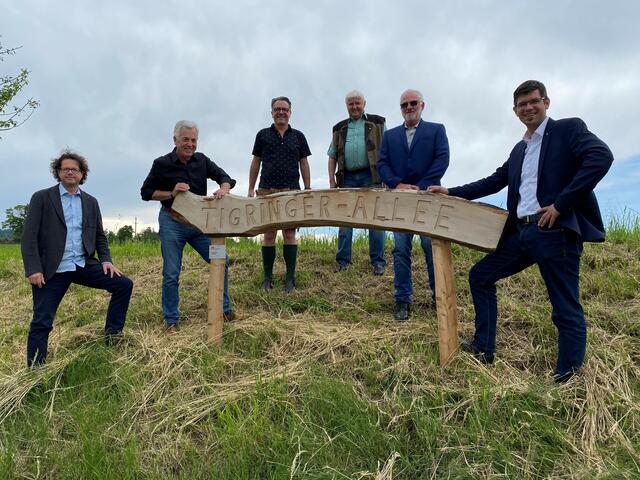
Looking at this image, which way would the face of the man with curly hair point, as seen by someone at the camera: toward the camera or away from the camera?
toward the camera

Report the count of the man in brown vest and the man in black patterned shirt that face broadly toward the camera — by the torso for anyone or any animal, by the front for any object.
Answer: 2

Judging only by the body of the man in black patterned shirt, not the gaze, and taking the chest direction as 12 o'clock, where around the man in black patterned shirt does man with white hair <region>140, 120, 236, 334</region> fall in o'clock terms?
The man with white hair is roughly at 2 o'clock from the man in black patterned shirt.

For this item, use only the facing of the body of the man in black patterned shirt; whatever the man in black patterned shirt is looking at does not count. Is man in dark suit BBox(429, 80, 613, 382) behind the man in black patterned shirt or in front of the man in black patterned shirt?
in front

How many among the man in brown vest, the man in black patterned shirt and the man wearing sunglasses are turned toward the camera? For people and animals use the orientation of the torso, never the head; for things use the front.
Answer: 3

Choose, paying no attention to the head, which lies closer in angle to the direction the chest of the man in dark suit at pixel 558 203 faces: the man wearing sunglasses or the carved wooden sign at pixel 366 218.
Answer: the carved wooden sign

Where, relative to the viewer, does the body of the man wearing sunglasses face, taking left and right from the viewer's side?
facing the viewer

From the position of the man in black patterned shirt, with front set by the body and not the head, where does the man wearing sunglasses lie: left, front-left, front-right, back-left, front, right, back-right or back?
front-left

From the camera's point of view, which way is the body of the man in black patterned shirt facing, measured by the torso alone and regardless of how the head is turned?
toward the camera

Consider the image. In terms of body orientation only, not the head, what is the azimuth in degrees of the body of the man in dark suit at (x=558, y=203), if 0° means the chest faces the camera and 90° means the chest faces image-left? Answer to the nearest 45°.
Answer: approximately 45°

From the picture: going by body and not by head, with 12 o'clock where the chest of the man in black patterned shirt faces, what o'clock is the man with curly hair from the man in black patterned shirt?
The man with curly hair is roughly at 2 o'clock from the man in black patterned shirt.

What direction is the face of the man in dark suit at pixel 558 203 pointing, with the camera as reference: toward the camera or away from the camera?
toward the camera

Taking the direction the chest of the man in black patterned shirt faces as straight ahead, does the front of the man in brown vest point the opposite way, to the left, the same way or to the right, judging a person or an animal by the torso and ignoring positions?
the same way

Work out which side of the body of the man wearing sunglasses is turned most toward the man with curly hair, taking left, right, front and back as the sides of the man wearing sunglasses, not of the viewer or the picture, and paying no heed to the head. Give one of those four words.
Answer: right

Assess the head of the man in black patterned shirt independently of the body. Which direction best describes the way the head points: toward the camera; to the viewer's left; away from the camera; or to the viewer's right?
toward the camera

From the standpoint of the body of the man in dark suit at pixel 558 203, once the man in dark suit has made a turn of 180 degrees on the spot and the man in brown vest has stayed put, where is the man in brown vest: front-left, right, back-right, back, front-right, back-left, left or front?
left
